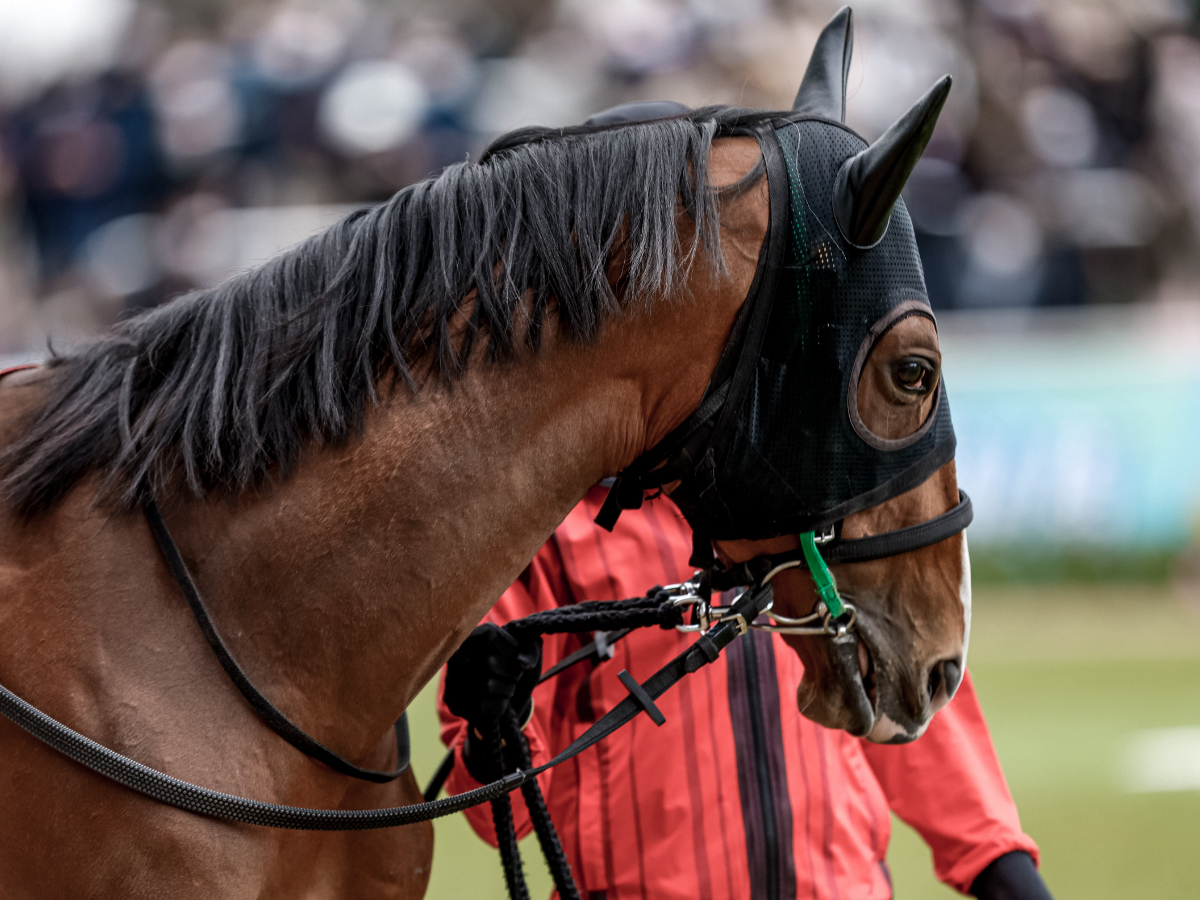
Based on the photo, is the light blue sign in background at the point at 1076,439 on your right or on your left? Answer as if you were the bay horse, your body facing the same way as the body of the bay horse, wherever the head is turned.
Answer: on your left

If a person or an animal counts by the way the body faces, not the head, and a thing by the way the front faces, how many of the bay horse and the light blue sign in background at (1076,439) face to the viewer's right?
1

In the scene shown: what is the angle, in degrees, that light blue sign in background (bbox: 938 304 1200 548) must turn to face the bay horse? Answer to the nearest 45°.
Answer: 0° — it already faces it

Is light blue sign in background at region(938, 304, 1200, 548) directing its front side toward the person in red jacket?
yes

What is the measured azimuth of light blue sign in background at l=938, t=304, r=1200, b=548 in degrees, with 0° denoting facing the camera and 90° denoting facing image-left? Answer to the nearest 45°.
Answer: approximately 0°

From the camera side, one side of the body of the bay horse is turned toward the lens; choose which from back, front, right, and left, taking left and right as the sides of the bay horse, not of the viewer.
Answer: right
